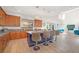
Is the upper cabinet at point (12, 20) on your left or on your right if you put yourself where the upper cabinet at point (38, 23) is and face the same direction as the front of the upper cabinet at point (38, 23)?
on your right

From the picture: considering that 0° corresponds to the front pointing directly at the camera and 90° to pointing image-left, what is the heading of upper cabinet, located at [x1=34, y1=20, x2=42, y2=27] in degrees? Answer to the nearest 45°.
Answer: approximately 0°

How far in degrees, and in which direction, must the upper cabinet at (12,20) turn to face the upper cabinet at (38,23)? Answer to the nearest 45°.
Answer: approximately 90° to its left

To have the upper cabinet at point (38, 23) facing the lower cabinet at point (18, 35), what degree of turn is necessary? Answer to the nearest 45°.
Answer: approximately 90° to its right
